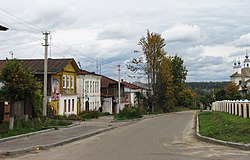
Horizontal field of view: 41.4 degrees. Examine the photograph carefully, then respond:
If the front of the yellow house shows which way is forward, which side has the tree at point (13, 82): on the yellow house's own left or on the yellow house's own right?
on the yellow house's own right

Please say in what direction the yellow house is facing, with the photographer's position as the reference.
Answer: facing the viewer and to the right of the viewer

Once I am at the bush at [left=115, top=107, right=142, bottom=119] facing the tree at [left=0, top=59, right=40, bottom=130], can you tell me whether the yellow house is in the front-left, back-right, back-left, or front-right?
front-right

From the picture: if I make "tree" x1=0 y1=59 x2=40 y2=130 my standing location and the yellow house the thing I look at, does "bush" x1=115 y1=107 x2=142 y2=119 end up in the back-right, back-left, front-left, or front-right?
front-right

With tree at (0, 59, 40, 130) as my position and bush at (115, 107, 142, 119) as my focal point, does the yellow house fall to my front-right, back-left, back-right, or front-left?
front-left

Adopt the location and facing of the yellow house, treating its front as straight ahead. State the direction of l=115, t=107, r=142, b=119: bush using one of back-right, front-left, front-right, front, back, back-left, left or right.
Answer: front-left
